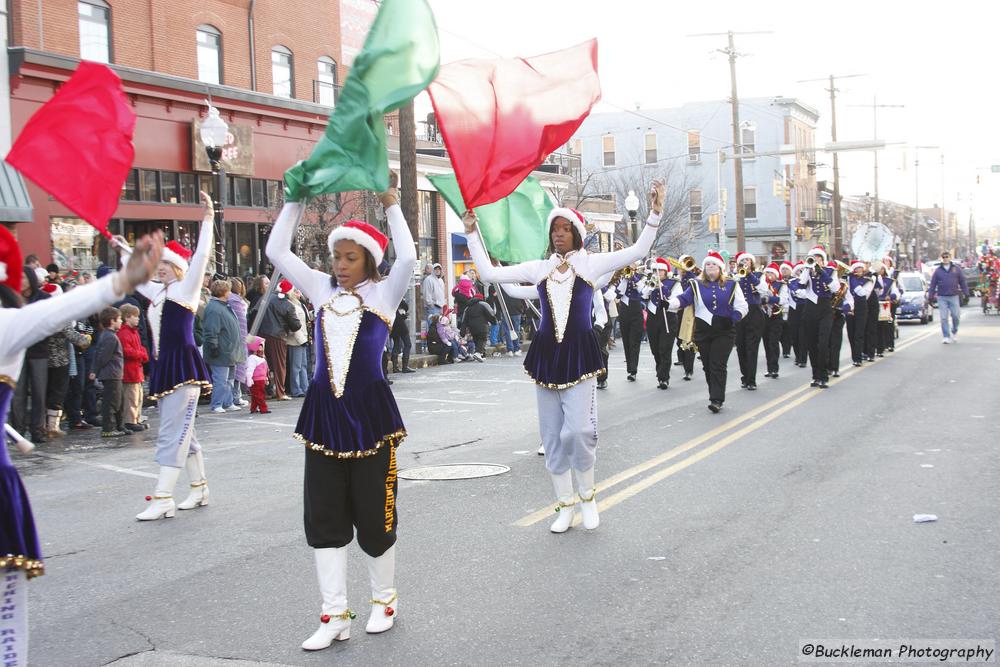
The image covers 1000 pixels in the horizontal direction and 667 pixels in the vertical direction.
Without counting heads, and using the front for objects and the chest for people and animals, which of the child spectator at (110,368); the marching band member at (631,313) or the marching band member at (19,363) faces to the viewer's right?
the child spectator

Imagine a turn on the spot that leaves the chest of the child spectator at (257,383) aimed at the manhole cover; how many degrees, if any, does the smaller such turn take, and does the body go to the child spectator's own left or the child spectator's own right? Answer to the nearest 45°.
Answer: approximately 45° to the child spectator's own right

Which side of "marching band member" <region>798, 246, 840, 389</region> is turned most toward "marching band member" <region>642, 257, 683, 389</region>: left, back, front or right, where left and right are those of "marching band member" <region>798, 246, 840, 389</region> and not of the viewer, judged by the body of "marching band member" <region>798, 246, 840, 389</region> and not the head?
right

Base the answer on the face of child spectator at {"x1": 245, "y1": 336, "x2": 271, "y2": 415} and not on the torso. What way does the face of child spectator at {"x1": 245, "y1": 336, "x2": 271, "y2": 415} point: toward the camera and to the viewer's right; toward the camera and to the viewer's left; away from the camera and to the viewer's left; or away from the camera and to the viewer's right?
toward the camera and to the viewer's right

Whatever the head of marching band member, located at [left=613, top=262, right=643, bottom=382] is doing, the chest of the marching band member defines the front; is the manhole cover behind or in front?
in front

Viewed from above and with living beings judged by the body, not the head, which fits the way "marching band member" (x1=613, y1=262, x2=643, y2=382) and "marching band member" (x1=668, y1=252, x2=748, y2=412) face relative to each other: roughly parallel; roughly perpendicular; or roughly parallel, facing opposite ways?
roughly parallel

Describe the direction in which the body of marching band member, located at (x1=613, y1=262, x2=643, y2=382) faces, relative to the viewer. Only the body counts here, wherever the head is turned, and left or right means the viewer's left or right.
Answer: facing the viewer

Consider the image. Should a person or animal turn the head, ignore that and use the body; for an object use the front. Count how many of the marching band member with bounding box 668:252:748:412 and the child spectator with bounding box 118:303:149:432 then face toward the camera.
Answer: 1

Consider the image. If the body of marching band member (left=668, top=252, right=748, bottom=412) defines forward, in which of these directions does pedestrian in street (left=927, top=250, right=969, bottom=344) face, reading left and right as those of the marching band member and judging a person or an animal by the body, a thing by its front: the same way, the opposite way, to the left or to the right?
the same way

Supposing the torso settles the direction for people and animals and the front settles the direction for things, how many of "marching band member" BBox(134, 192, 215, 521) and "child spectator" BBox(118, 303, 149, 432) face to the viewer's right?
1

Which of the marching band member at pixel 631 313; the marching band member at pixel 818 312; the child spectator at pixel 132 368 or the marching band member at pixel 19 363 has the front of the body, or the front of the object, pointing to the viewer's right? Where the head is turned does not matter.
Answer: the child spectator

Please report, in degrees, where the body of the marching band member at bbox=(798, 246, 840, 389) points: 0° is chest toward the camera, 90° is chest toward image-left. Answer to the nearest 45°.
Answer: approximately 0°

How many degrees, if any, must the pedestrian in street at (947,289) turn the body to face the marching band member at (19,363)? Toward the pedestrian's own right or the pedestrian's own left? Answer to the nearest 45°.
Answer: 0° — they already face them

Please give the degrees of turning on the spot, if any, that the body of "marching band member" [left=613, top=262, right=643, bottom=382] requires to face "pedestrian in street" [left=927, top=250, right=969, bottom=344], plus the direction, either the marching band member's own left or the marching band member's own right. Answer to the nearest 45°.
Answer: approximately 135° to the marching band member's own left

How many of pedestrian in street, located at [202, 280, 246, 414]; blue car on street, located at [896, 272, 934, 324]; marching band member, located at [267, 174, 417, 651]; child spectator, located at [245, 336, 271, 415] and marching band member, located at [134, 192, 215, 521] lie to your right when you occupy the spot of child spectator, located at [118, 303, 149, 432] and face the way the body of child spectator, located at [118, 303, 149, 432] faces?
2

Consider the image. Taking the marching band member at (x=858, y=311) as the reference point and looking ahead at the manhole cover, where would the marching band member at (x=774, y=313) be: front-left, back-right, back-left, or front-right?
front-right

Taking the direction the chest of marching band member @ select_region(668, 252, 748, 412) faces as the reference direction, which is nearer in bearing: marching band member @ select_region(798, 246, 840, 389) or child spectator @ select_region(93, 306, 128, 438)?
the child spectator

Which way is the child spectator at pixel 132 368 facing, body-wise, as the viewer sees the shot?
to the viewer's right

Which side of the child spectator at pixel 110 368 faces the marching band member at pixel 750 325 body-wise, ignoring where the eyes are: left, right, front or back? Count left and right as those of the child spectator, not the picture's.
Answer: front

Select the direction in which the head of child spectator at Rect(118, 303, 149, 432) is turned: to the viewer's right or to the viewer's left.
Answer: to the viewer's right

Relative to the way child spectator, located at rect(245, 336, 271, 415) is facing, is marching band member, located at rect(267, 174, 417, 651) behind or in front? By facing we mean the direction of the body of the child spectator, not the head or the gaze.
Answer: in front
